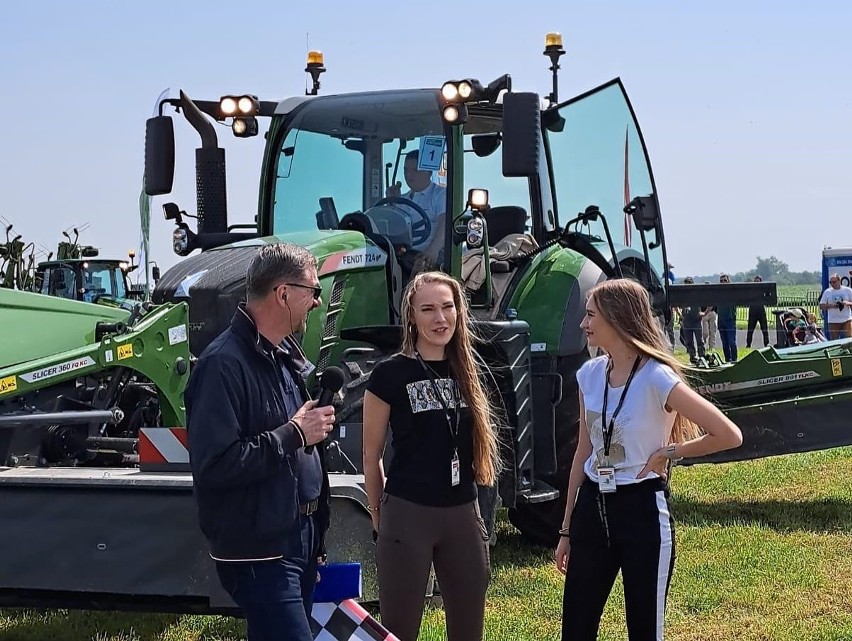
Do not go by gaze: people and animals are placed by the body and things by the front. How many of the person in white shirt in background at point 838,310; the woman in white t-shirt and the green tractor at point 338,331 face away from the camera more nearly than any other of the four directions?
0

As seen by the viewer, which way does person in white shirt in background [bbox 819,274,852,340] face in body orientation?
toward the camera

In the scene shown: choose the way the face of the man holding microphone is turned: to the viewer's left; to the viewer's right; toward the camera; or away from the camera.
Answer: to the viewer's right

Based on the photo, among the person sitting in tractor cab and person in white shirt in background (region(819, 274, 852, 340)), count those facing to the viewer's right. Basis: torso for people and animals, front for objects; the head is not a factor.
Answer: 0

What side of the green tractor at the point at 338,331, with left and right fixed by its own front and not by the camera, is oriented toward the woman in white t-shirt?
left

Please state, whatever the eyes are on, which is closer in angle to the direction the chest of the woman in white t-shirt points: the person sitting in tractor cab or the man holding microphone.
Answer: the man holding microphone

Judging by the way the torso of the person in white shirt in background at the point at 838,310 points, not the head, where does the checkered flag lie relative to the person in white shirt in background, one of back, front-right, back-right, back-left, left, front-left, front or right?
front

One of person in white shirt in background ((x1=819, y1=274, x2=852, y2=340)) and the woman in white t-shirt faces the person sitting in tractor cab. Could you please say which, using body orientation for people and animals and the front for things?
the person in white shirt in background

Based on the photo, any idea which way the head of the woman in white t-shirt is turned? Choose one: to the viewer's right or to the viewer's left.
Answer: to the viewer's left

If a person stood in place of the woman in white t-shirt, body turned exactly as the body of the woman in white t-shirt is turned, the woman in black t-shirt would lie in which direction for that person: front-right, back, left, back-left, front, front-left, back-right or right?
front-right

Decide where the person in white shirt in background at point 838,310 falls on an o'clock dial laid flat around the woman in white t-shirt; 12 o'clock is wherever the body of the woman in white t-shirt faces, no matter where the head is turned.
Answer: The person in white shirt in background is roughly at 5 o'clock from the woman in white t-shirt.

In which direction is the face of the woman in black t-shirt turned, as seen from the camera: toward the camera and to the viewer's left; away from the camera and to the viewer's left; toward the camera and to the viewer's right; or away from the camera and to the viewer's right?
toward the camera and to the viewer's left

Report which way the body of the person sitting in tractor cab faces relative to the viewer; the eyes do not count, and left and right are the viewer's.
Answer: facing the viewer and to the left of the viewer

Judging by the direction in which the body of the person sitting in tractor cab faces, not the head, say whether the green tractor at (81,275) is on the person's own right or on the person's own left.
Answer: on the person's own right

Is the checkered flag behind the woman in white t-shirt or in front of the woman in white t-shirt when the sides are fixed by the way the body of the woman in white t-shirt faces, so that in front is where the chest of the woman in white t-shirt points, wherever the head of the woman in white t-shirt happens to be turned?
in front

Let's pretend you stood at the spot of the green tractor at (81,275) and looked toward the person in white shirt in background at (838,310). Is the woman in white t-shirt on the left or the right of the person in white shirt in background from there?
right
